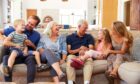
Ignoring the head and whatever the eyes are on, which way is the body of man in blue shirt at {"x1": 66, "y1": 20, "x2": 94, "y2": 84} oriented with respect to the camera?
toward the camera

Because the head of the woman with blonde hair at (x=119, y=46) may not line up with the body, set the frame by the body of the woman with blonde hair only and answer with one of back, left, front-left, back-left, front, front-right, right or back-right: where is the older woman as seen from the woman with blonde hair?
front-right

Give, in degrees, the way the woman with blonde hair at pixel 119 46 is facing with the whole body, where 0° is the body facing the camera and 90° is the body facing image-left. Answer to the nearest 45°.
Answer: approximately 45°

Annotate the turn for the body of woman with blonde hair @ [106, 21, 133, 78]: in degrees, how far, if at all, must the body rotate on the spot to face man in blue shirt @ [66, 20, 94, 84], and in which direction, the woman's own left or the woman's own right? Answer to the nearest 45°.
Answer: approximately 45° to the woman's own right
